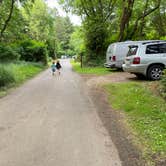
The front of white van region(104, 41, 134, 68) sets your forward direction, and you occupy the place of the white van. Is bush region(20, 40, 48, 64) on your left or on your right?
on your left

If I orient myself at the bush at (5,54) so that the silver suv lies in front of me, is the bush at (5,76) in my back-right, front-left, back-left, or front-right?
front-right

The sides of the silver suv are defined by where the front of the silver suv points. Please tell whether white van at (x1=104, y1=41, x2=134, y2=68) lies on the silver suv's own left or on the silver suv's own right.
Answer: on the silver suv's own left

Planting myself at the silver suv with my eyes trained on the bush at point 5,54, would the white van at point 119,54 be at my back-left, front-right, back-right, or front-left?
front-right

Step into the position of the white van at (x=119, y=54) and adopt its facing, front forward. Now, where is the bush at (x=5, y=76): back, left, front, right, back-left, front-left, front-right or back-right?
back

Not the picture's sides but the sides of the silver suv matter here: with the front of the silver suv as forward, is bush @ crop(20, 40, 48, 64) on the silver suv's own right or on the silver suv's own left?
on the silver suv's own left

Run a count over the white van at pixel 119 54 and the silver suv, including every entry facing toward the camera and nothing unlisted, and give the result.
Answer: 0

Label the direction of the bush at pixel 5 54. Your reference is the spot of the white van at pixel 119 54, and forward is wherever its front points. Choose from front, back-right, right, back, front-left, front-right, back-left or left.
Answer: back-left

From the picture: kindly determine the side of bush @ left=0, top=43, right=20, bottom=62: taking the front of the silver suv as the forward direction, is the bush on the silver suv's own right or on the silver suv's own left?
on the silver suv's own left

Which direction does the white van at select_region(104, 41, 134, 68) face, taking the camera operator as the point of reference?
facing away from the viewer and to the right of the viewer

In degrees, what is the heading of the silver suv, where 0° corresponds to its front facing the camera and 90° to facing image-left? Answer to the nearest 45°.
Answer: approximately 225°

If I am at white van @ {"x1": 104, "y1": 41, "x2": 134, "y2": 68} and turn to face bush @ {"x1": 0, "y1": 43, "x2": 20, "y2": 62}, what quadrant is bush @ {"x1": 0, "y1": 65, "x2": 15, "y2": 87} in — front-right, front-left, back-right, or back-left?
front-left
